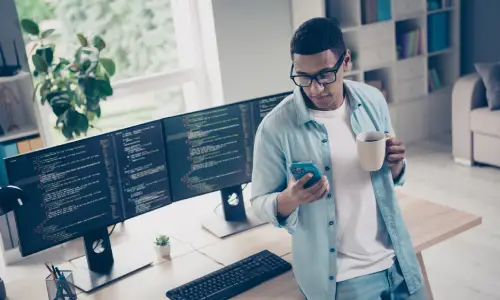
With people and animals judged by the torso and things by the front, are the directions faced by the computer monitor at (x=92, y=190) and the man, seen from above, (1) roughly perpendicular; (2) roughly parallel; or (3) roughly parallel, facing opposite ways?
roughly parallel

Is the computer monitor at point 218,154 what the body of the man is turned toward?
no

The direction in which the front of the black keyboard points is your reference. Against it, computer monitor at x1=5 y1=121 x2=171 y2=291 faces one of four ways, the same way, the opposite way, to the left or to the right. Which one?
the same way

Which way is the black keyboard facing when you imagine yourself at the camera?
facing the viewer and to the right of the viewer

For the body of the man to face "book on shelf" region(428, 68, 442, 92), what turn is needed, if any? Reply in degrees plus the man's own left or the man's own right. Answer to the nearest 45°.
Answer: approximately 180°

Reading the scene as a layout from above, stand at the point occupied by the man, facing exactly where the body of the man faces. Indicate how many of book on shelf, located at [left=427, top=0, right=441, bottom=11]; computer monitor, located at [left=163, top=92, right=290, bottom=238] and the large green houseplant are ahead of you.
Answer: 0

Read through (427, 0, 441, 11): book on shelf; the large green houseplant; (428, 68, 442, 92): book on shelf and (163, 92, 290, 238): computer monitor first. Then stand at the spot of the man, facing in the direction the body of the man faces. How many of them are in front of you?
0

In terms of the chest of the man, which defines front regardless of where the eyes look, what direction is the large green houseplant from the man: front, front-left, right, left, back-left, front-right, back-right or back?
back-right

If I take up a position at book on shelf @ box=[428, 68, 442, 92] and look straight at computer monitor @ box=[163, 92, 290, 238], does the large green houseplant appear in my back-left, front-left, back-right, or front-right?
front-right

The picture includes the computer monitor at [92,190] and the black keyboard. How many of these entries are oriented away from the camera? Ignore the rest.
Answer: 0

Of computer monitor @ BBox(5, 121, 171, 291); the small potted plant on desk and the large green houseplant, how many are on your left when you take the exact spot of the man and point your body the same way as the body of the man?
0

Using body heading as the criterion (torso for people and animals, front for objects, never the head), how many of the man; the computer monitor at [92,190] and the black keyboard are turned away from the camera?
0

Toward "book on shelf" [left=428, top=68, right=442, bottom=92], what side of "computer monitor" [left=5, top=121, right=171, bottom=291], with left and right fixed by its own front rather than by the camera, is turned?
left

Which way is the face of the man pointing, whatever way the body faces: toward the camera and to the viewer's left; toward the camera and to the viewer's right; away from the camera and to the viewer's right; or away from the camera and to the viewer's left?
toward the camera and to the viewer's left

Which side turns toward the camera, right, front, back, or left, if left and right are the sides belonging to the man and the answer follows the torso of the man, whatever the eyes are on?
front

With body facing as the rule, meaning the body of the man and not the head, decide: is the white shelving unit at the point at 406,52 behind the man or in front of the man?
behind
